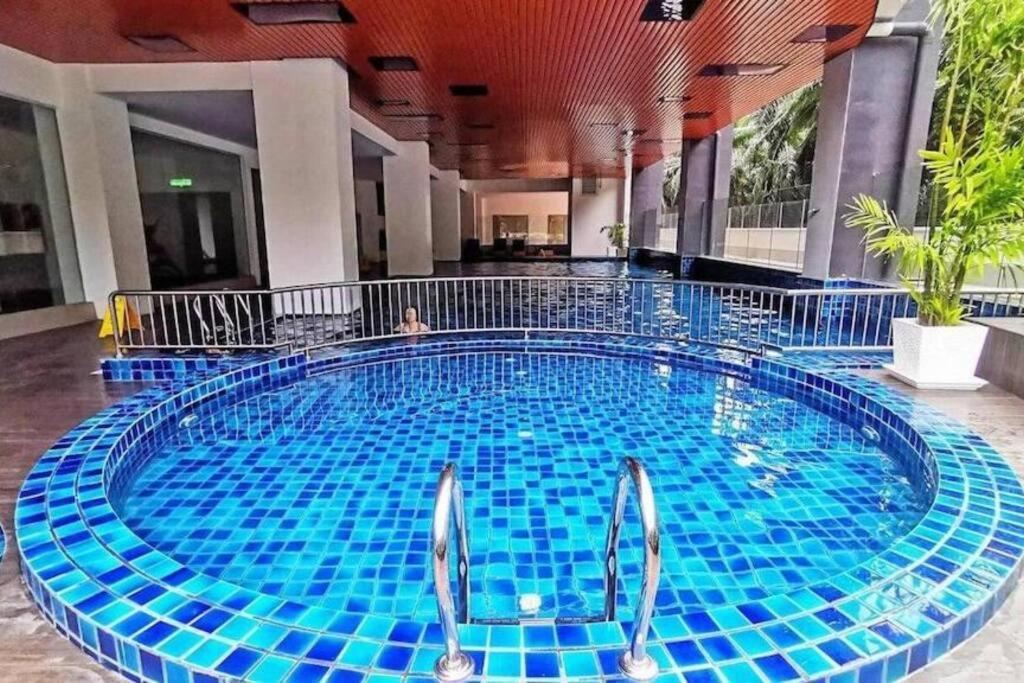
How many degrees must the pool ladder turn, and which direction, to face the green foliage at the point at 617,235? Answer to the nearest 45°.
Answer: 0° — it already faces it

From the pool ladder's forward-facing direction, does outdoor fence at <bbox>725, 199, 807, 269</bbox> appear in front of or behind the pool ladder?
in front

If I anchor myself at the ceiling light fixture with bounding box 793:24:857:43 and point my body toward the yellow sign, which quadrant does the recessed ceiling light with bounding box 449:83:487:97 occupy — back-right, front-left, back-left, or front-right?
front-right

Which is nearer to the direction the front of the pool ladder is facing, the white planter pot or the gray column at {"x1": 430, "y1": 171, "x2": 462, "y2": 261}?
the gray column

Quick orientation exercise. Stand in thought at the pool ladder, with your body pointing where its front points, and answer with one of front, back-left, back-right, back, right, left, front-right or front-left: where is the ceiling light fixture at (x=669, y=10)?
front

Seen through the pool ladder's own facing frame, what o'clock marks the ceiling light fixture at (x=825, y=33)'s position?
The ceiling light fixture is roughly at 1 o'clock from the pool ladder.

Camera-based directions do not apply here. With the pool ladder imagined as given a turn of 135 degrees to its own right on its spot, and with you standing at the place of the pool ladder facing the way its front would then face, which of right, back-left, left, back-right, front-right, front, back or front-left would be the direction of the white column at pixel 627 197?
back-left

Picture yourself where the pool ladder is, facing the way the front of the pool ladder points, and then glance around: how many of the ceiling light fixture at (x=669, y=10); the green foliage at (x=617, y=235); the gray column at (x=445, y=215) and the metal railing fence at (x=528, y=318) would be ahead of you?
4

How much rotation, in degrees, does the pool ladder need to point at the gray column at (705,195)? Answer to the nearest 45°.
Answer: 0° — it already faces it

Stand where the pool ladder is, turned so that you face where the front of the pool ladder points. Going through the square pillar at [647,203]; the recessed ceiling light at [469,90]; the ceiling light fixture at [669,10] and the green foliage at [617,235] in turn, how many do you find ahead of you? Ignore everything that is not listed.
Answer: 4

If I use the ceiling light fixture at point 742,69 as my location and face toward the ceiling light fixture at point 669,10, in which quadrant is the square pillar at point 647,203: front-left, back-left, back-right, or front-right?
back-right

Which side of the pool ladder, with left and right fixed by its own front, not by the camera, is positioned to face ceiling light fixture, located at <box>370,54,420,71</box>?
front

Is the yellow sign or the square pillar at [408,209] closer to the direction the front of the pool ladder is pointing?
the square pillar

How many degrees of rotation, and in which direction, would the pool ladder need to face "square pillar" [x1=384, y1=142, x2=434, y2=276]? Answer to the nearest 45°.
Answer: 0° — it already faces it

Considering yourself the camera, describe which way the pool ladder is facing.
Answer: facing away from the viewer

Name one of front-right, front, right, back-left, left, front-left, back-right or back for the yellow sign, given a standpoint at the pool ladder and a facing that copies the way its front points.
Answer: front-left

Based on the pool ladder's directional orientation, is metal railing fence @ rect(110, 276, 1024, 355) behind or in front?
in front

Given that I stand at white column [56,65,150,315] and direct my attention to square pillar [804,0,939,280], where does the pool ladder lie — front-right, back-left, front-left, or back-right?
front-right

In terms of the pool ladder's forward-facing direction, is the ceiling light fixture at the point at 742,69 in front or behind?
in front
